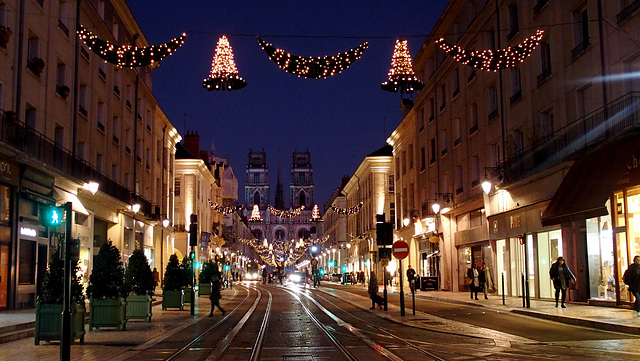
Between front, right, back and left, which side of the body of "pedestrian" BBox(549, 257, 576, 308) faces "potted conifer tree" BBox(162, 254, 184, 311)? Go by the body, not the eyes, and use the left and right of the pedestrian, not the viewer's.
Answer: right

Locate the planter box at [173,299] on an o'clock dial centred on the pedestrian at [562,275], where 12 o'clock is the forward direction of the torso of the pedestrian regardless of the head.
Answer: The planter box is roughly at 3 o'clock from the pedestrian.

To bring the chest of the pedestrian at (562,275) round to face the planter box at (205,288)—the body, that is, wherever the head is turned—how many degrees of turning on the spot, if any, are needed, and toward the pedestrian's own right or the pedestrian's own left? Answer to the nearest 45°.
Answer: approximately 135° to the pedestrian's own right

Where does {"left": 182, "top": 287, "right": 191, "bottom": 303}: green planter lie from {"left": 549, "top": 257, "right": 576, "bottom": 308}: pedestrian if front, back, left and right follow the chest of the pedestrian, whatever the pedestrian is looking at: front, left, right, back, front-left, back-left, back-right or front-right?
right

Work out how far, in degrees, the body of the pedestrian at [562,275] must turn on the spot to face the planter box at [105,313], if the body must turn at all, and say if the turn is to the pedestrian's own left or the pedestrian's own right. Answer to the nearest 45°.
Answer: approximately 45° to the pedestrian's own right

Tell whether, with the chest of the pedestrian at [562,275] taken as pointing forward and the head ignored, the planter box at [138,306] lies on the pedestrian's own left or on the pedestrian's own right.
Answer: on the pedestrian's own right

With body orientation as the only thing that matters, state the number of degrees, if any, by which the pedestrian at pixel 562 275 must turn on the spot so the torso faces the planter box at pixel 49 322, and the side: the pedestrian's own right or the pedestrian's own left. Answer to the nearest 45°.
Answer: approximately 45° to the pedestrian's own right

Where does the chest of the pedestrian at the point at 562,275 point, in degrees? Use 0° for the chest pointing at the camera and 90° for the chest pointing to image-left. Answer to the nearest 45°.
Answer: approximately 0°

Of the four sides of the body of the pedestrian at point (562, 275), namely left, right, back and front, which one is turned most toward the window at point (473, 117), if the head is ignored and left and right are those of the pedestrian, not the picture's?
back

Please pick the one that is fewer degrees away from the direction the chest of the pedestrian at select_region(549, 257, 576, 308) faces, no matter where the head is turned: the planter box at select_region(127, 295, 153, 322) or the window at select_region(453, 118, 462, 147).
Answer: the planter box
